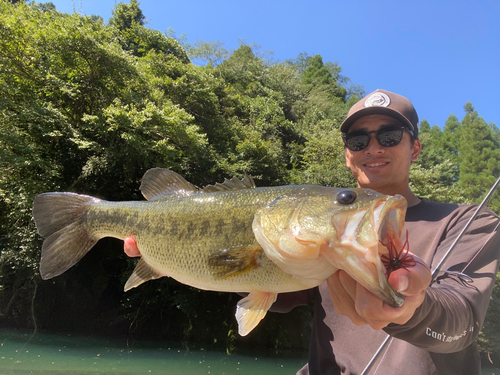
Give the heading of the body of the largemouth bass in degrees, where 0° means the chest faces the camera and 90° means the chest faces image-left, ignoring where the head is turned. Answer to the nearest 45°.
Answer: approximately 270°
